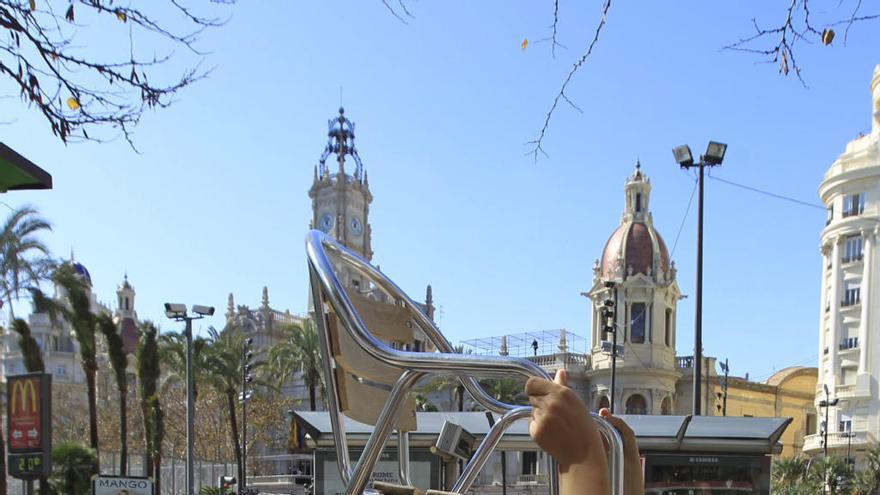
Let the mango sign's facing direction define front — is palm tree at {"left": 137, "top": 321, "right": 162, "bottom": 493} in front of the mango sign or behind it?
behind

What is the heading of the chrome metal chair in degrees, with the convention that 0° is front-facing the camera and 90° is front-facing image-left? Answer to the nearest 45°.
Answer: approximately 315°

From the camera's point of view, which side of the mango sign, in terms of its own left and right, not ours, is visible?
front

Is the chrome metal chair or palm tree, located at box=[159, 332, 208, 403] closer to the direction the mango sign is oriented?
the chrome metal chair

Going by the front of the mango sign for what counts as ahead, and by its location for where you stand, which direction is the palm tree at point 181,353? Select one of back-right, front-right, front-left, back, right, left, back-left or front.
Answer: back

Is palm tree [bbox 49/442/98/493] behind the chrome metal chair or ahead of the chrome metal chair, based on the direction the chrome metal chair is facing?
behind

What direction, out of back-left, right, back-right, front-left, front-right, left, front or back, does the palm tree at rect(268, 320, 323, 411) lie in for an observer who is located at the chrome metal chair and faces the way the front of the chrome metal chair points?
back-left

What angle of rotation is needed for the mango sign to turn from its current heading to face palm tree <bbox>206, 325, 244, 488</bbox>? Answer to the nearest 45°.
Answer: approximately 180°

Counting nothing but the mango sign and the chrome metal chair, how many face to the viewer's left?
0
